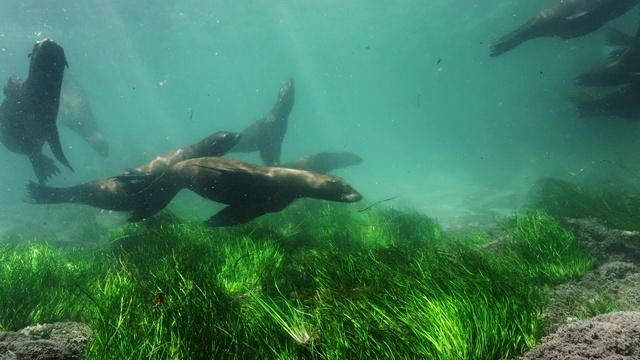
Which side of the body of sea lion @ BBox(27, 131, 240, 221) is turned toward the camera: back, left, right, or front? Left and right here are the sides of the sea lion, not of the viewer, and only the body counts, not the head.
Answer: right

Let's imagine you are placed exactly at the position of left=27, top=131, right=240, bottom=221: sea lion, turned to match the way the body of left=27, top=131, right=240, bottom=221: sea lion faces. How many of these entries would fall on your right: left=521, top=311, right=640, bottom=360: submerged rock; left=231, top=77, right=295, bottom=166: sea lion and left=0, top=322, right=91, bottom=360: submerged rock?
2

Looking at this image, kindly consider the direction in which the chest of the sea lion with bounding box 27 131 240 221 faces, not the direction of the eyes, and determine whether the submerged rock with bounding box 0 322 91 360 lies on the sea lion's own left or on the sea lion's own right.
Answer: on the sea lion's own right

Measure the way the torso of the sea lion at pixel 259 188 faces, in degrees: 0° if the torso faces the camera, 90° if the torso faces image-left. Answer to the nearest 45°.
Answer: approximately 270°

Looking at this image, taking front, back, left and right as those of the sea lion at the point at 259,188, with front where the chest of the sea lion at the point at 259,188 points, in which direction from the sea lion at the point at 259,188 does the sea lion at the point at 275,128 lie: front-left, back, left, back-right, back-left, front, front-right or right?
left

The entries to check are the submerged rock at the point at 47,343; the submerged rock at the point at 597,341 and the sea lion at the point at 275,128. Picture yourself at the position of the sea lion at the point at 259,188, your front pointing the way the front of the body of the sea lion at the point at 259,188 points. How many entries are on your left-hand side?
1
